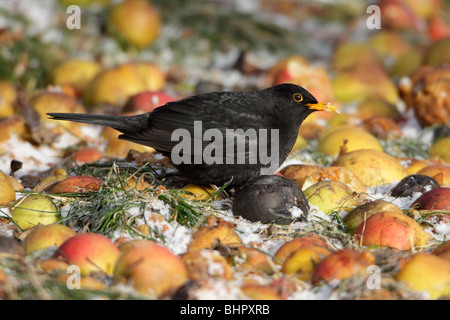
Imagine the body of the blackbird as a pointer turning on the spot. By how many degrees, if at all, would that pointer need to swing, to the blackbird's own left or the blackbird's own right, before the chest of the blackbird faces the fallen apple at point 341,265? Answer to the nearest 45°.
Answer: approximately 90° to the blackbird's own right

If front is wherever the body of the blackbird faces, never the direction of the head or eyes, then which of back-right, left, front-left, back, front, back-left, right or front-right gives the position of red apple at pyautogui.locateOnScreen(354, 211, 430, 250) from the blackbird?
front-right

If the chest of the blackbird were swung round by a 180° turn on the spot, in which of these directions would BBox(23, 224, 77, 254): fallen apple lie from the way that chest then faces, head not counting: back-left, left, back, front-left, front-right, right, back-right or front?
front-left

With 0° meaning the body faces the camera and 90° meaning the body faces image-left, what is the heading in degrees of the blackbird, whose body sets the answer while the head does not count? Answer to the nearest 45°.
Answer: approximately 270°

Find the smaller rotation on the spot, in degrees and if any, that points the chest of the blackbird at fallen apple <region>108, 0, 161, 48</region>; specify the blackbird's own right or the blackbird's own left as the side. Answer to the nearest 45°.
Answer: approximately 90° to the blackbird's own left

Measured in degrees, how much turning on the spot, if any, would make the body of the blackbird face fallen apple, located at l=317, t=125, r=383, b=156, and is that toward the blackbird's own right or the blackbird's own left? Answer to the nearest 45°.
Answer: approximately 45° to the blackbird's own left

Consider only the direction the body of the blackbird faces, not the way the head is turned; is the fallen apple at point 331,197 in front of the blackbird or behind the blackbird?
in front

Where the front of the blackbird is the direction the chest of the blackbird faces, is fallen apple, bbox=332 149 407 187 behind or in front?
in front

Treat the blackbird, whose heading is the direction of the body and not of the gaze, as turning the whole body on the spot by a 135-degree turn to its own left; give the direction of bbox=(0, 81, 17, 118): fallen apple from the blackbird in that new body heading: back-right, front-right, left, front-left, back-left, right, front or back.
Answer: front

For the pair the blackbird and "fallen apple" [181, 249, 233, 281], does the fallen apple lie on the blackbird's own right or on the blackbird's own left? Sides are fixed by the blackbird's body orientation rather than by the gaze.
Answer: on the blackbird's own right

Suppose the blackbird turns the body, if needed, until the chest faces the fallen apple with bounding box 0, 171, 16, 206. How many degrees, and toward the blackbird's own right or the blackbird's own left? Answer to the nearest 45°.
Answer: approximately 180°

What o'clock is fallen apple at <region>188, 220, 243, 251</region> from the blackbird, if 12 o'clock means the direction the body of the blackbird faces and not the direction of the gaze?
The fallen apple is roughly at 3 o'clock from the blackbird.

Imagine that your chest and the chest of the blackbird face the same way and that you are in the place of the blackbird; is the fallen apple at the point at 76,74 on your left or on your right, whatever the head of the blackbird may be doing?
on your left

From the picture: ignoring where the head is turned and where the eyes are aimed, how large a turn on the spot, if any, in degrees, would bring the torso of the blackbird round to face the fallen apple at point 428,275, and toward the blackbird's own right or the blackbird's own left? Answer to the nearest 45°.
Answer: approximately 45° to the blackbird's own right

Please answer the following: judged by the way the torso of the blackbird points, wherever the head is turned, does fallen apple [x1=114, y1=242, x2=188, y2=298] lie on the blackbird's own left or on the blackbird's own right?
on the blackbird's own right
